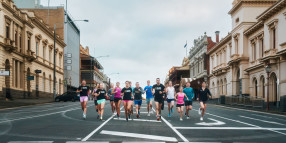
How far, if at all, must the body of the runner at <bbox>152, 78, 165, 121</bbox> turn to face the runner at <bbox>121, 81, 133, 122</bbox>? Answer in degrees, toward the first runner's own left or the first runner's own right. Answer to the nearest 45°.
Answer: approximately 45° to the first runner's own right

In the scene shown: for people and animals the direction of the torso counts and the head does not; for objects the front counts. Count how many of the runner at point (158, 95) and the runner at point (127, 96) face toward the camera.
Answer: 2

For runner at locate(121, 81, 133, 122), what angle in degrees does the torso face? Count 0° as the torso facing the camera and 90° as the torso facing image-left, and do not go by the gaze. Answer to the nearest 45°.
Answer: approximately 0°

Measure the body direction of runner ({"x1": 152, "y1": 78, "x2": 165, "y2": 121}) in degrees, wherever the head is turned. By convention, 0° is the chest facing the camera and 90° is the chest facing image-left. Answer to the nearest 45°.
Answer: approximately 0°
